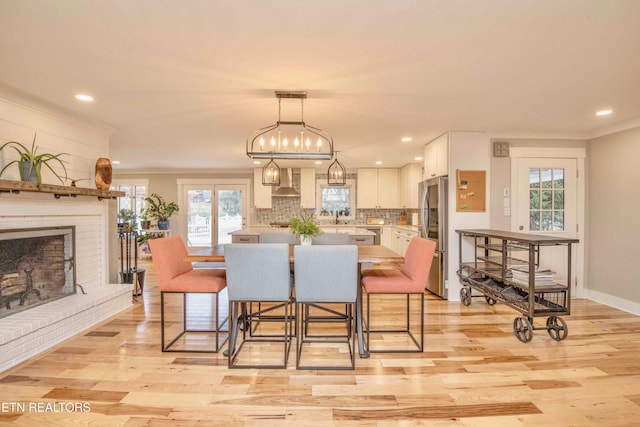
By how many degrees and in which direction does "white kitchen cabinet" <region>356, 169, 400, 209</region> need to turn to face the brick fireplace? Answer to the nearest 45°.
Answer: approximately 45° to its right

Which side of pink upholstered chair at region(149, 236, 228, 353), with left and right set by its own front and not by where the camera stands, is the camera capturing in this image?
right

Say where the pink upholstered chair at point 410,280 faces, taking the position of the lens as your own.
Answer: facing to the left of the viewer

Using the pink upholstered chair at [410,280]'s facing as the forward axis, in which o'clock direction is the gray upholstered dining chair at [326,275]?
The gray upholstered dining chair is roughly at 11 o'clock from the pink upholstered chair.

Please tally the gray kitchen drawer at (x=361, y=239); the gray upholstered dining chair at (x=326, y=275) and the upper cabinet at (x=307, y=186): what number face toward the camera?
2

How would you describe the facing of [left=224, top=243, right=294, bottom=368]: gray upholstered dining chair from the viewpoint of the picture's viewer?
facing away from the viewer

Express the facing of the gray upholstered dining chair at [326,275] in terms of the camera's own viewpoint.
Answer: facing away from the viewer

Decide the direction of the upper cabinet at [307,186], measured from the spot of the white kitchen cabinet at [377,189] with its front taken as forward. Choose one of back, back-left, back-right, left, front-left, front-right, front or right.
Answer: right

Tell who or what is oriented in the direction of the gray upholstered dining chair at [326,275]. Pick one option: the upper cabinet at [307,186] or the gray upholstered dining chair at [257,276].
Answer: the upper cabinet

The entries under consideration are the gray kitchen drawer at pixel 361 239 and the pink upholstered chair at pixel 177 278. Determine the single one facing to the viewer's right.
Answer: the pink upholstered chair

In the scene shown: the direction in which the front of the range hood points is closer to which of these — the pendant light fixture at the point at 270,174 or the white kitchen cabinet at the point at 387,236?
the pendant light fixture

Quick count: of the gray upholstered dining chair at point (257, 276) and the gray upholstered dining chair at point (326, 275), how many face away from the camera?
2

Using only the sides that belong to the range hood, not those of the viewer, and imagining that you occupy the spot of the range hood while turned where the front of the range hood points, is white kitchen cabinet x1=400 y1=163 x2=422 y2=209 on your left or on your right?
on your left
